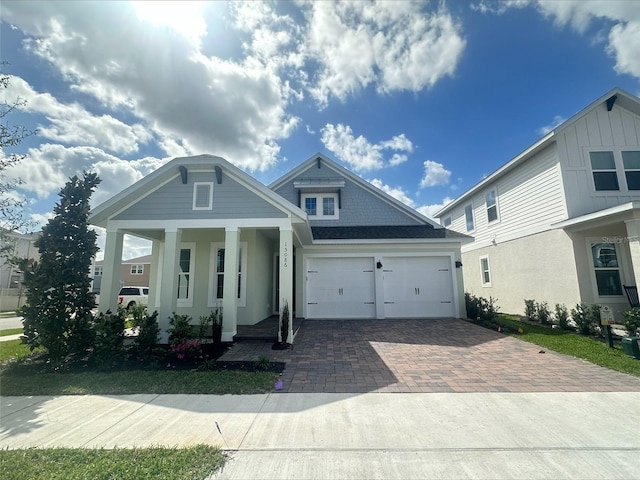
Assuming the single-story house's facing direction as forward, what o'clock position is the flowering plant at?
The flowering plant is roughly at 1 o'clock from the single-story house.

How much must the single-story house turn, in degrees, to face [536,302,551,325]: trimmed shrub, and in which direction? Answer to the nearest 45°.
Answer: approximately 90° to its left

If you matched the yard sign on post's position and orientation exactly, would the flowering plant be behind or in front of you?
in front

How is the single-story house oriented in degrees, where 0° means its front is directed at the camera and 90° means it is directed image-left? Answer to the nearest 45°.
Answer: approximately 0°

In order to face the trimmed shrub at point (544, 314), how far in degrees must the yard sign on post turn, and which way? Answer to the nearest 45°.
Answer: approximately 135° to its right

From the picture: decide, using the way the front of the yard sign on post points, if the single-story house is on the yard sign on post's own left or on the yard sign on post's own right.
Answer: on the yard sign on post's own right

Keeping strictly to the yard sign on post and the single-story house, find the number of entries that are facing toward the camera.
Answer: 2

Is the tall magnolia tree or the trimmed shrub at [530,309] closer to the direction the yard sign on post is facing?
the tall magnolia tree

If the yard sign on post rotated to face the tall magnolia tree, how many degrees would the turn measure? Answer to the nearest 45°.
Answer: approximately 45° to its right
